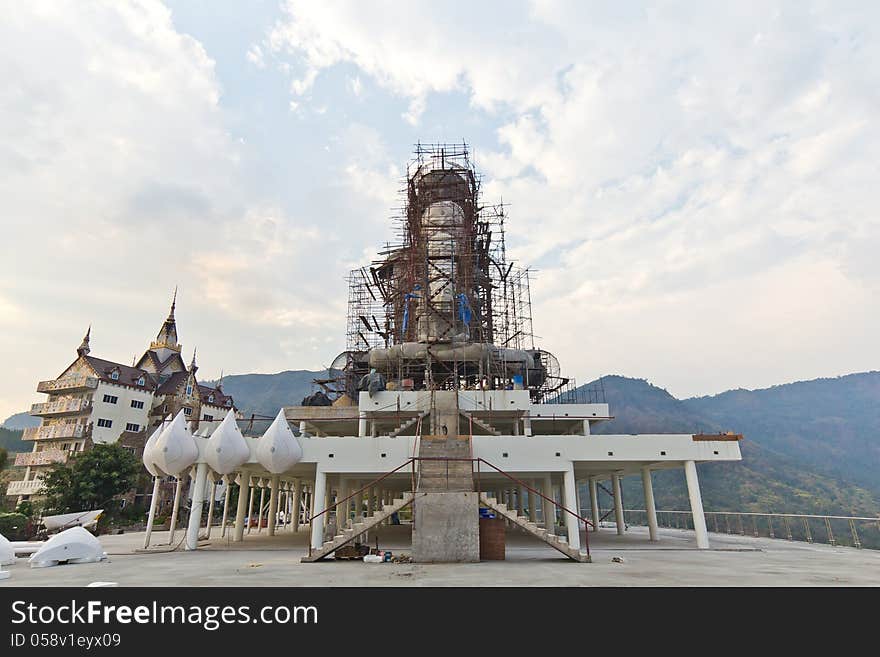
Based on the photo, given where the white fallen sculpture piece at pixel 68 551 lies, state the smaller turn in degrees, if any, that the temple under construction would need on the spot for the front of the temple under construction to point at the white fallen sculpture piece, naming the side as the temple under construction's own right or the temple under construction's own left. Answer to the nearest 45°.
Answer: approximately 45° to the temple under construction's own right

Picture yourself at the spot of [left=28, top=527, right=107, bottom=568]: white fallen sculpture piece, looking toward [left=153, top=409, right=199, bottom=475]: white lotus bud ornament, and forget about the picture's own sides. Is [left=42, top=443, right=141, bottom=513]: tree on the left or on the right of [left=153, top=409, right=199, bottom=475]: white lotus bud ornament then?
left

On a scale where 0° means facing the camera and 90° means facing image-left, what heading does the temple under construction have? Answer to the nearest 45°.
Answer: approximately 0°

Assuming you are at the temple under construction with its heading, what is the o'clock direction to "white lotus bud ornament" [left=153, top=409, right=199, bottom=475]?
The white lotus bud ornament is roughly at 2 o'clock from the temple under construction.

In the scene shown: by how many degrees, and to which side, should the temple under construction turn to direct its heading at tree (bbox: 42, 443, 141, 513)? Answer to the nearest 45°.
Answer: approximately 135° to its right

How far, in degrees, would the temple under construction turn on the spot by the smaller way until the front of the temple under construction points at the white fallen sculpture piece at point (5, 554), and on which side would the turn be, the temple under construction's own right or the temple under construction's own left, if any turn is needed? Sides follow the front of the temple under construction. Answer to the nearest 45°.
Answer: approximately 45° to the temple under construction's own right

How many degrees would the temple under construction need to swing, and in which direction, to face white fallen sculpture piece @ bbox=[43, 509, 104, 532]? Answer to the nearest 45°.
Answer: approximately 90° to its right
